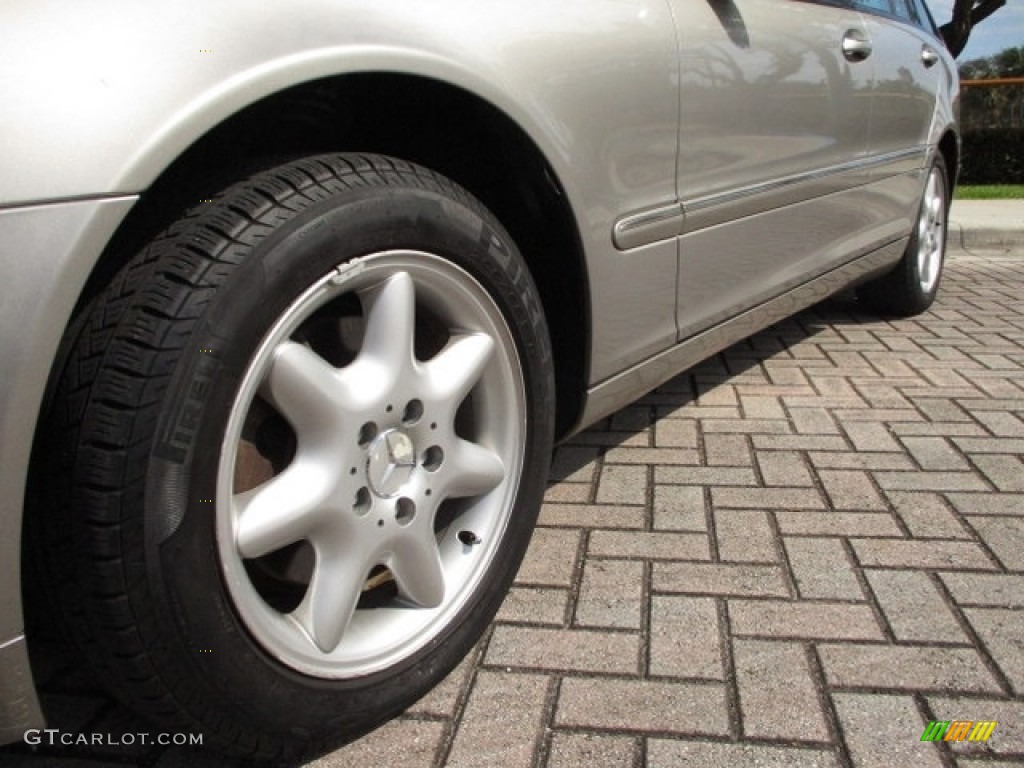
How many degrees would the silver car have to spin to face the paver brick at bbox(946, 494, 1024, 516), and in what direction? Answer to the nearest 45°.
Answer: approximately 135° to its left

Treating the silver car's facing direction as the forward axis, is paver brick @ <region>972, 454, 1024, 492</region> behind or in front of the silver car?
behind

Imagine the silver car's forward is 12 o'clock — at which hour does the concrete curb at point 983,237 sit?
The concrete curb is roughly at 6 o'clock from the silver car.

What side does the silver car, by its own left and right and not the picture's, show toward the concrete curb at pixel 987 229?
back

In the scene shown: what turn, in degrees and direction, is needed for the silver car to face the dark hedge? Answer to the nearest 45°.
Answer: approximately 180°

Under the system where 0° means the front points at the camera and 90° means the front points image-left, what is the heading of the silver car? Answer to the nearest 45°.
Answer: approximately 45°

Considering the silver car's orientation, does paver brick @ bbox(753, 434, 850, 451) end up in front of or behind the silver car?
behind
